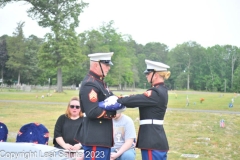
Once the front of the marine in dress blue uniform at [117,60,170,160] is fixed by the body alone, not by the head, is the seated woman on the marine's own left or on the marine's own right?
on the marine's own right

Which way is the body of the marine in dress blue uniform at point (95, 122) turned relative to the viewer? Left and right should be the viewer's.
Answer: facing to the right of the viewer

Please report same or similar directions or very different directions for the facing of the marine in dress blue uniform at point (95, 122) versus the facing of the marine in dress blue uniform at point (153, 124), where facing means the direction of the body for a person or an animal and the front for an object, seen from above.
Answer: very different directions

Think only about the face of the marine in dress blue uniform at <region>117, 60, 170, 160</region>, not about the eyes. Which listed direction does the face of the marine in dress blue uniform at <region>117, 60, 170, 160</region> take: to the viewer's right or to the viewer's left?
to the viewer's left

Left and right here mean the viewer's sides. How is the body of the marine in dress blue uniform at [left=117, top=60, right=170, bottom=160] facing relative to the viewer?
facing to the left of the viewer

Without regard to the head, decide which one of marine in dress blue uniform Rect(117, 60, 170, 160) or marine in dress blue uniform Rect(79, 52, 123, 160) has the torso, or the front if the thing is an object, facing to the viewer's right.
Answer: marine in dress blue uniform Rect(79, 52, 123, 160)

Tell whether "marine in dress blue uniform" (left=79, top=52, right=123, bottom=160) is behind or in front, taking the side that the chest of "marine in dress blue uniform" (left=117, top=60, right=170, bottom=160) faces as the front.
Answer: in front

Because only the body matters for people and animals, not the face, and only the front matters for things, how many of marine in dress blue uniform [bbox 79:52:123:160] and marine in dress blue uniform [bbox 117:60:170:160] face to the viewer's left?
1

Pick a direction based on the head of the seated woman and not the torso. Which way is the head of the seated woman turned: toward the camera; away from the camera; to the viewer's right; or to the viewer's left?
toward the camera

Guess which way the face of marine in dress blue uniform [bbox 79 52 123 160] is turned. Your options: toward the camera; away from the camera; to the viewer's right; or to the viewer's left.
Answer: to the viewer's right
